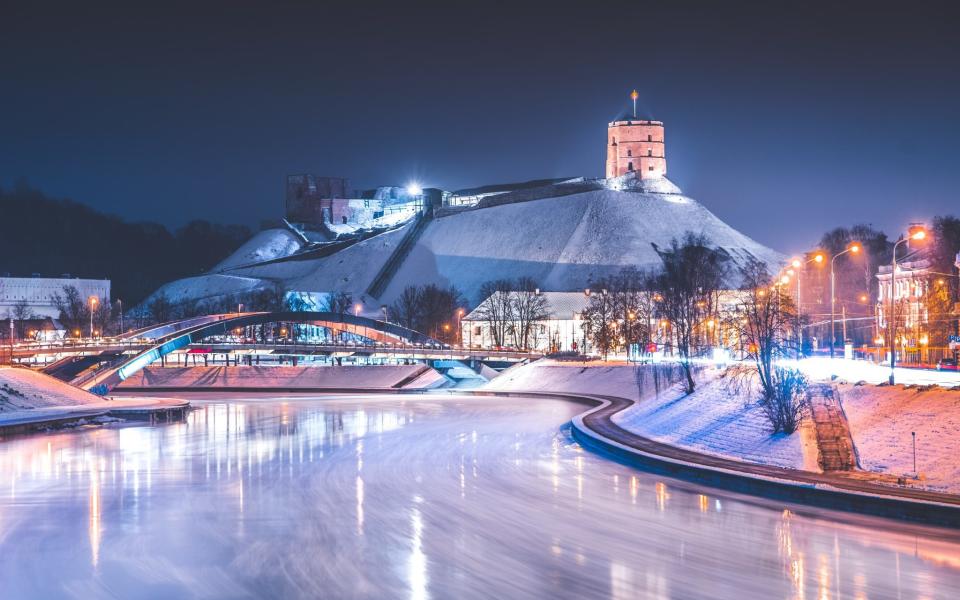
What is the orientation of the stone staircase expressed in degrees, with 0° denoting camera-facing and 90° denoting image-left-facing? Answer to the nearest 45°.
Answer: approximately 0°
